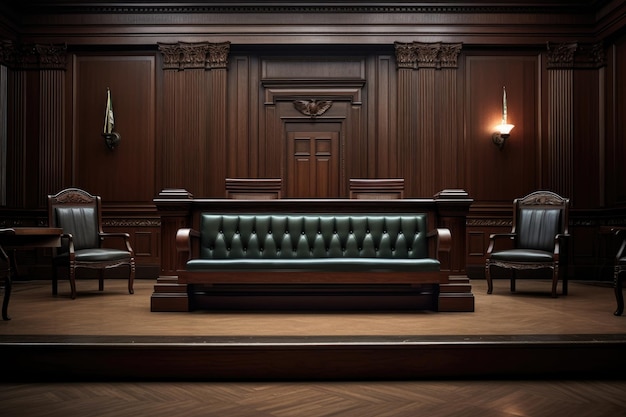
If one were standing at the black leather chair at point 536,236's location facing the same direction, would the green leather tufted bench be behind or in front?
in front

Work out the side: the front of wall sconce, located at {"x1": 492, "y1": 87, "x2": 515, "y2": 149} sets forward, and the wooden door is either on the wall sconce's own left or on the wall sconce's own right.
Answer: on the wall sconce's own right

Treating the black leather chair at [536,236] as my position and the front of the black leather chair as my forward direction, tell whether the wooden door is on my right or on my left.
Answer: on my right

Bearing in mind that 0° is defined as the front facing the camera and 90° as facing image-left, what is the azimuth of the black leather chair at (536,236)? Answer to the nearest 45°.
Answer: approximately 45°

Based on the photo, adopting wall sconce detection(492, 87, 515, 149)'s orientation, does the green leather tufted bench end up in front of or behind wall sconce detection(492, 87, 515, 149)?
in front

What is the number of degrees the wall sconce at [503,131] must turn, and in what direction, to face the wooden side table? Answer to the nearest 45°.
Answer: approximately 45° to its right

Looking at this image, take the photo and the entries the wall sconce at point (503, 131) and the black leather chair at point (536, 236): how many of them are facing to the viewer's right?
0

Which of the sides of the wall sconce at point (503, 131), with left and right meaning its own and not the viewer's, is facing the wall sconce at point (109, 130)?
right

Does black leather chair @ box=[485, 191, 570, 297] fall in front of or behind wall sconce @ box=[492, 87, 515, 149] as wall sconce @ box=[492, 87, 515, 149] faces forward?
in front
